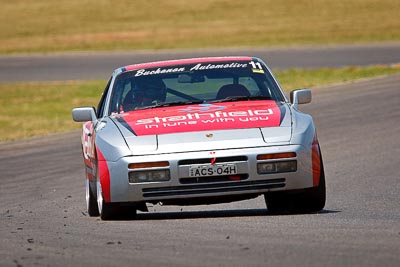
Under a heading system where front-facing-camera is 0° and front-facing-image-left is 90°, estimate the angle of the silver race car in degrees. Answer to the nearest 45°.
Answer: approximately 0°
